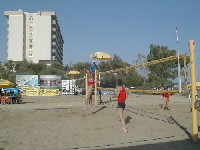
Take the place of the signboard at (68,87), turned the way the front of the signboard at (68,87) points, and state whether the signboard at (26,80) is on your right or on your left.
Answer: on your right

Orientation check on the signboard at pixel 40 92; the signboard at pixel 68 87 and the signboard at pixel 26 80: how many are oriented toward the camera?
3

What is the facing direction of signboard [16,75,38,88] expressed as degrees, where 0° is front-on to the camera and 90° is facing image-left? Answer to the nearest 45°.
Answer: approximately 0°

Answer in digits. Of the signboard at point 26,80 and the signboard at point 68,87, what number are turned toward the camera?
2

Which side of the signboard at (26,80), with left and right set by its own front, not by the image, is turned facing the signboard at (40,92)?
left

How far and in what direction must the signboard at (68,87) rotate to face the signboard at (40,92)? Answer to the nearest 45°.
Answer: approximately 90° to its right

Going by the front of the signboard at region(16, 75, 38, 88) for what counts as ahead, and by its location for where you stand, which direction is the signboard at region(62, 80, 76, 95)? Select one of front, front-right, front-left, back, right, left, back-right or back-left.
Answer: front-left
